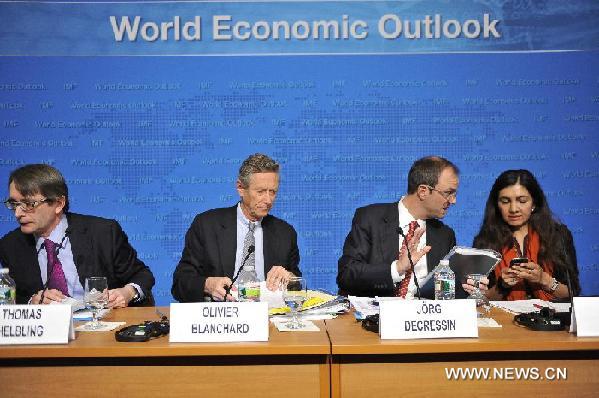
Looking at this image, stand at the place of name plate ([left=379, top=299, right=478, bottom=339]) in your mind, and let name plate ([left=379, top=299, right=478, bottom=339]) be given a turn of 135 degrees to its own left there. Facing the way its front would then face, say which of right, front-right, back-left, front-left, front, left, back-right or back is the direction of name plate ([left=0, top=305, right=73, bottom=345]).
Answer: back-left

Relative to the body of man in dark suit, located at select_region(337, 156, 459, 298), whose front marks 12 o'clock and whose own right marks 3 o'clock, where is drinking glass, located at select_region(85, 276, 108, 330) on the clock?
The drinking glass is roughly at 3 o'clock from the man in dark suit.

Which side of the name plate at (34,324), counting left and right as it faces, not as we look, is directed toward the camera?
front

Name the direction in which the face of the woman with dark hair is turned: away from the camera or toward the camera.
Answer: toward the camera

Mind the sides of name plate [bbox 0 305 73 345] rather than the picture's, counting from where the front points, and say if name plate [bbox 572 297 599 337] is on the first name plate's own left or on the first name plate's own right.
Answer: on the first name plate's own left

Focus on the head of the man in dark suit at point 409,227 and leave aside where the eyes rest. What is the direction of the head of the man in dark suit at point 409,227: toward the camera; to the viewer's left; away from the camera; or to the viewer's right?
to the viewer's right

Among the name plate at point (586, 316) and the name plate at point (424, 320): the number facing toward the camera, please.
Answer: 2

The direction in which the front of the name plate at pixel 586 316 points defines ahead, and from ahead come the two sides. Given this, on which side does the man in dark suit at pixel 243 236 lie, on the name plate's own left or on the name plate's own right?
on the name plate's own right

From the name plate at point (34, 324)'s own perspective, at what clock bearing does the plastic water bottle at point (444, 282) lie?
The plastic water bottle is roughly at 9 o'clock from the name plate.

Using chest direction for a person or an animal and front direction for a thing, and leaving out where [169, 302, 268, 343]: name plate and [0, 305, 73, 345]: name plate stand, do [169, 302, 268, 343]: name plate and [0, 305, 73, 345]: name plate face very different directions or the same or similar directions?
same or similar directions

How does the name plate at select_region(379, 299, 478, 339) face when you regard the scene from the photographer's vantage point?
facing the viewer

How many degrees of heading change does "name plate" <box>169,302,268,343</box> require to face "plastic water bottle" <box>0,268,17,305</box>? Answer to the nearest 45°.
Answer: approximately 135° to its right

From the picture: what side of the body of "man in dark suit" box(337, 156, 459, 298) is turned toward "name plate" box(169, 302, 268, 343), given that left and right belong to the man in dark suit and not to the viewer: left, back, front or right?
right

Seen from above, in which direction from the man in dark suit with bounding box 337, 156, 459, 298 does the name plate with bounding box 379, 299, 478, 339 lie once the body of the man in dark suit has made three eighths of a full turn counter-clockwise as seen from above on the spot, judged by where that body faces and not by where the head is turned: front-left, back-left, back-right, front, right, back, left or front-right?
back

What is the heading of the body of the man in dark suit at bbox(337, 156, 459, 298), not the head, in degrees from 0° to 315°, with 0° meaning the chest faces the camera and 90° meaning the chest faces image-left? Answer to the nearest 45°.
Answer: approximately 315°
